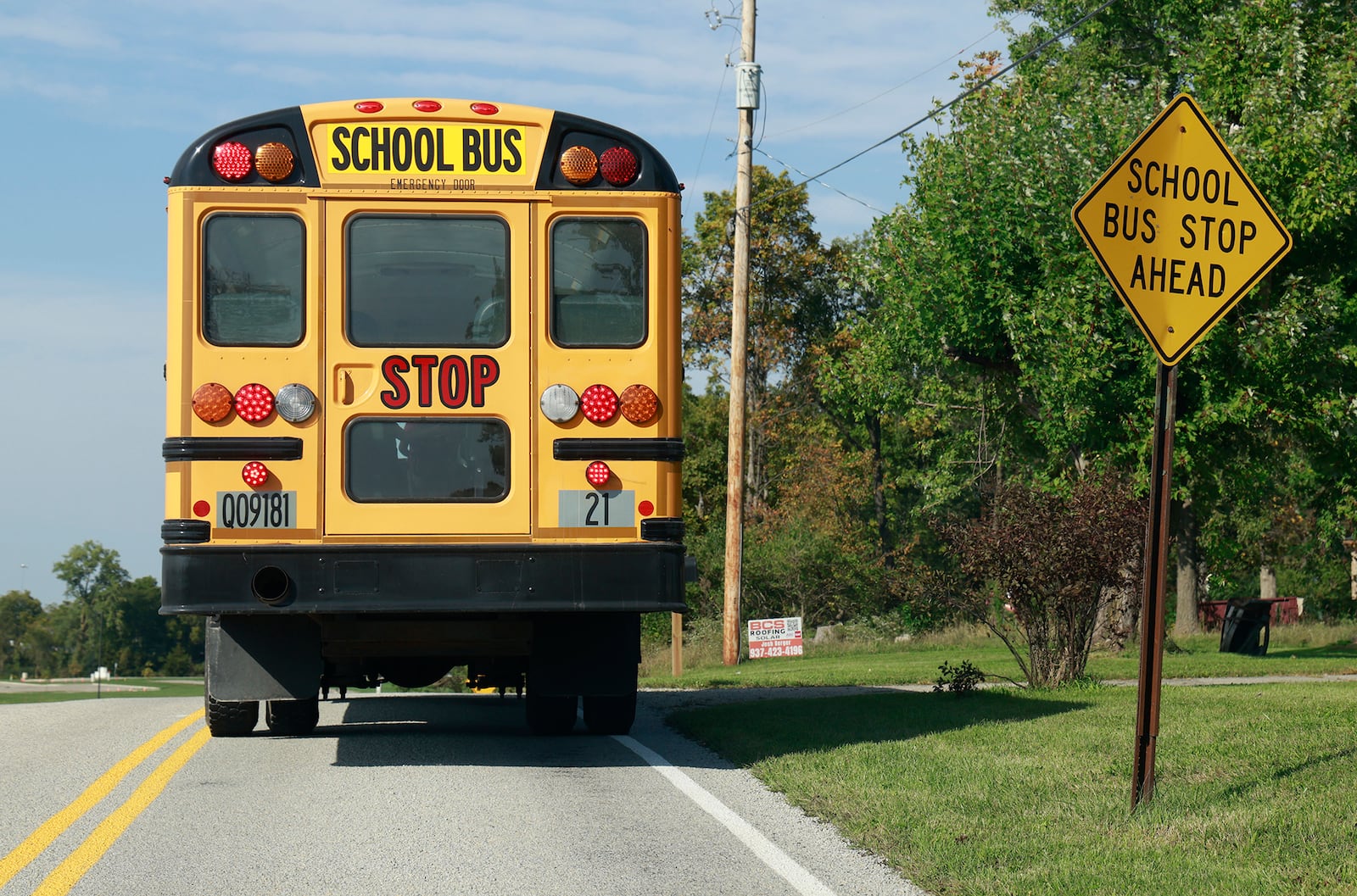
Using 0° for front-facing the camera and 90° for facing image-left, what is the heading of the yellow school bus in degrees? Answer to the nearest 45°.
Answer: approximately 180°

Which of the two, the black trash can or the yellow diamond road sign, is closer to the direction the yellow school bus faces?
the black trash can
